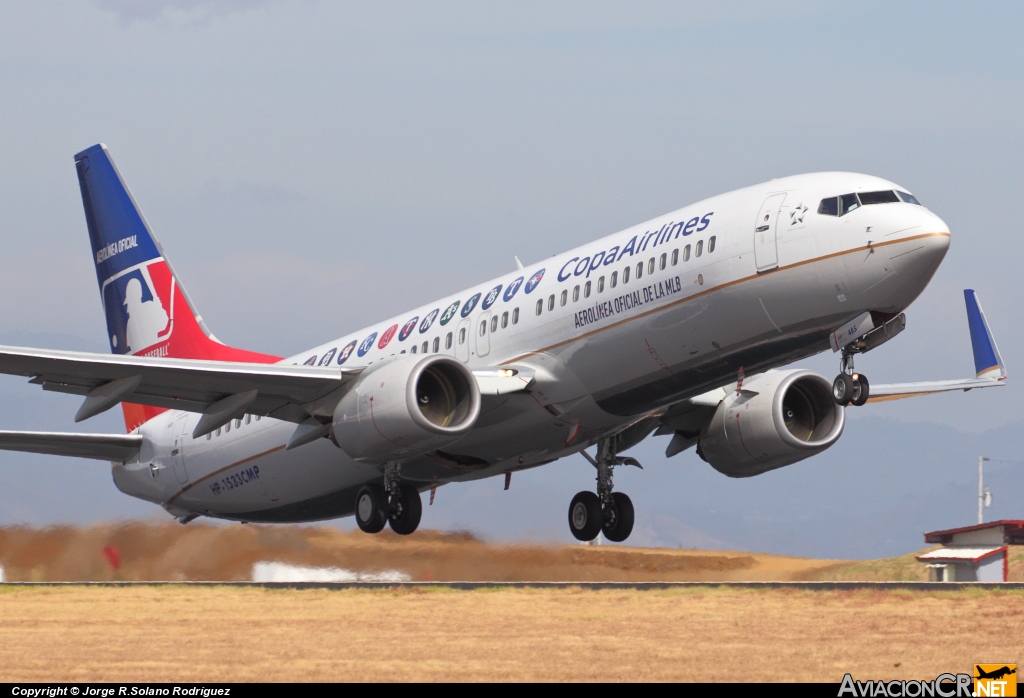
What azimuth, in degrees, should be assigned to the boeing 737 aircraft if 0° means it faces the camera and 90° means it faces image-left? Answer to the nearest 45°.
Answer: approximately 315°
